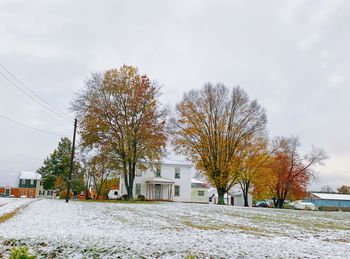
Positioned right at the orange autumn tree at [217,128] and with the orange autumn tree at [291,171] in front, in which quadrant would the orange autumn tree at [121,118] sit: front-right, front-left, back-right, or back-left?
back-left

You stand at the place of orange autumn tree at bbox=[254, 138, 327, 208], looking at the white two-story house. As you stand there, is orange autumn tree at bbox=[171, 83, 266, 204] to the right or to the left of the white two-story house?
left

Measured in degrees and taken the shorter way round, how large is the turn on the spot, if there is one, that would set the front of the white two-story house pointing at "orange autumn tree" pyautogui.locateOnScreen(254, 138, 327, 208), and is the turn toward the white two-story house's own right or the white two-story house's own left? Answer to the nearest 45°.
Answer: approximately 90° to the white two-story house's own left

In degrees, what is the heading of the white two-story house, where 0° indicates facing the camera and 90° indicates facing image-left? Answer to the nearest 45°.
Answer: approximately 0°

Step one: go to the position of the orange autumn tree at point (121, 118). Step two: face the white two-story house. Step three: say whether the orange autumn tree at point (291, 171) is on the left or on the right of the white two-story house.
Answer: right
